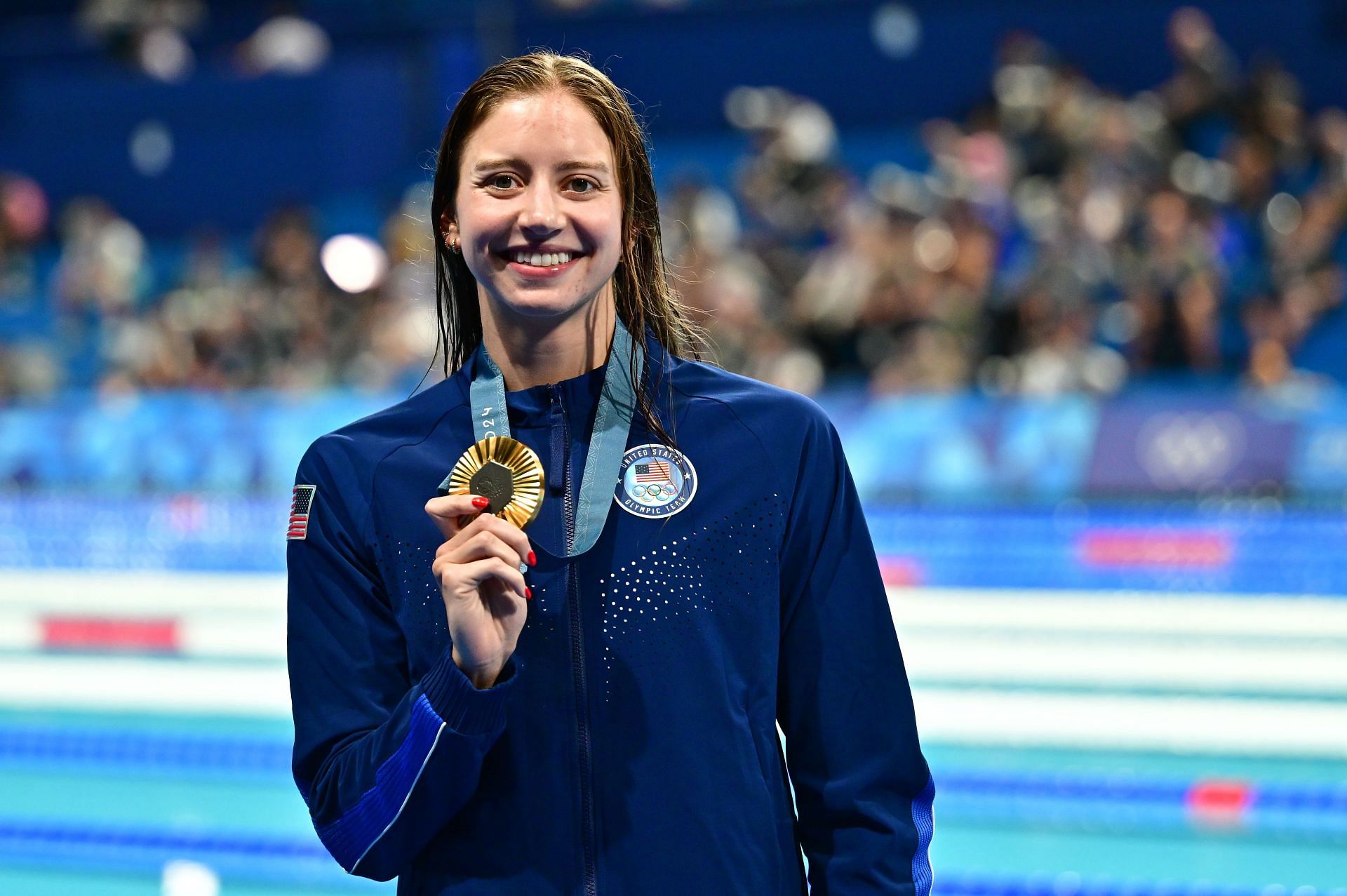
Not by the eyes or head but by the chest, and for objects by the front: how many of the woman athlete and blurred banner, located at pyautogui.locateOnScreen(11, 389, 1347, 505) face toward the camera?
2

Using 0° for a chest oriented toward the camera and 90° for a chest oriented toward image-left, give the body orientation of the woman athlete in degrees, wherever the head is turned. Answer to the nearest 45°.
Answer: approximately 0°

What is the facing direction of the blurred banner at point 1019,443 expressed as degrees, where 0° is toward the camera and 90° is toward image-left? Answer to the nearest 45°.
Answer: approximately 0°

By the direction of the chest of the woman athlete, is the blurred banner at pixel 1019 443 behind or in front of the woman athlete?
behind

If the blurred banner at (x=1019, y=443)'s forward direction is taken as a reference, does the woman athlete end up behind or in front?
in front
